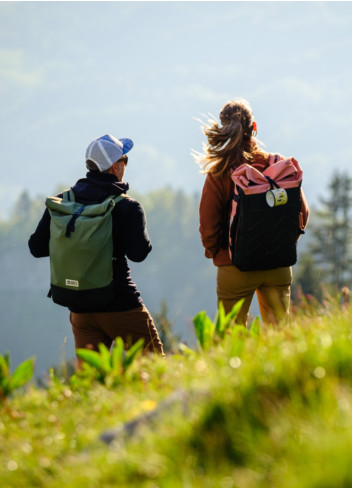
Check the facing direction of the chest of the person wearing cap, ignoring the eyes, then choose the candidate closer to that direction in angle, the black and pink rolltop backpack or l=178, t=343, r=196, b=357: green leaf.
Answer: the black and pink rolltop backpack

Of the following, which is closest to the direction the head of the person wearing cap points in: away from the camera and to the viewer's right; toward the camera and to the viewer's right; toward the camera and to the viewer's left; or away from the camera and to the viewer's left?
away from the camera and to the viewer's right

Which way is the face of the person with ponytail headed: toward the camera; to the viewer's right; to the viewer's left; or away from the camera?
away from the camera

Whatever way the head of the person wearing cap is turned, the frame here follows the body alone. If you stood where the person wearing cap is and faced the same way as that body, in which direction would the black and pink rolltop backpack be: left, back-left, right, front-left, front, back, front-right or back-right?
front-right

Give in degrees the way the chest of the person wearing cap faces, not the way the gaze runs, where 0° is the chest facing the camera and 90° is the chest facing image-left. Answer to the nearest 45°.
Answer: approximately 225°

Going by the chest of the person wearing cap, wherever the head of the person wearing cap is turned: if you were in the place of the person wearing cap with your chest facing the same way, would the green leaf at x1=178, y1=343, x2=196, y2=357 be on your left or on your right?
on your right

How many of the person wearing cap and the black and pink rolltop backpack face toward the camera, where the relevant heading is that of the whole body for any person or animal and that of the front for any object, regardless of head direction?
1

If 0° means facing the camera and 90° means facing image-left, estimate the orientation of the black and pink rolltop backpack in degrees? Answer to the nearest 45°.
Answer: approximately 0°
